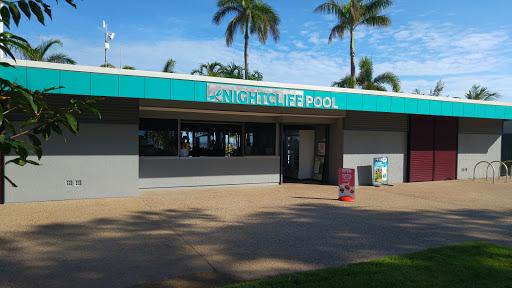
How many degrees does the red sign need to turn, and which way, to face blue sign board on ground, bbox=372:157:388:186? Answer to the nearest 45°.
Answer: approximately 180°

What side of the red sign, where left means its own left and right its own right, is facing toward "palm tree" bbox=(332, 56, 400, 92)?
back

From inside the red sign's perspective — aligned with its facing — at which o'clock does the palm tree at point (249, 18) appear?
The palm tree is roughly at 5 o'clock from the red sign.

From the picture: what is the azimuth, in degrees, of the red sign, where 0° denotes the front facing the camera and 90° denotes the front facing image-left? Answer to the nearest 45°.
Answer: approximately 0°

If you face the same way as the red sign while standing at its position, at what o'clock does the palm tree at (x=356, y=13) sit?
The palm tree is roughly at 6 o'clock from the red sign.
